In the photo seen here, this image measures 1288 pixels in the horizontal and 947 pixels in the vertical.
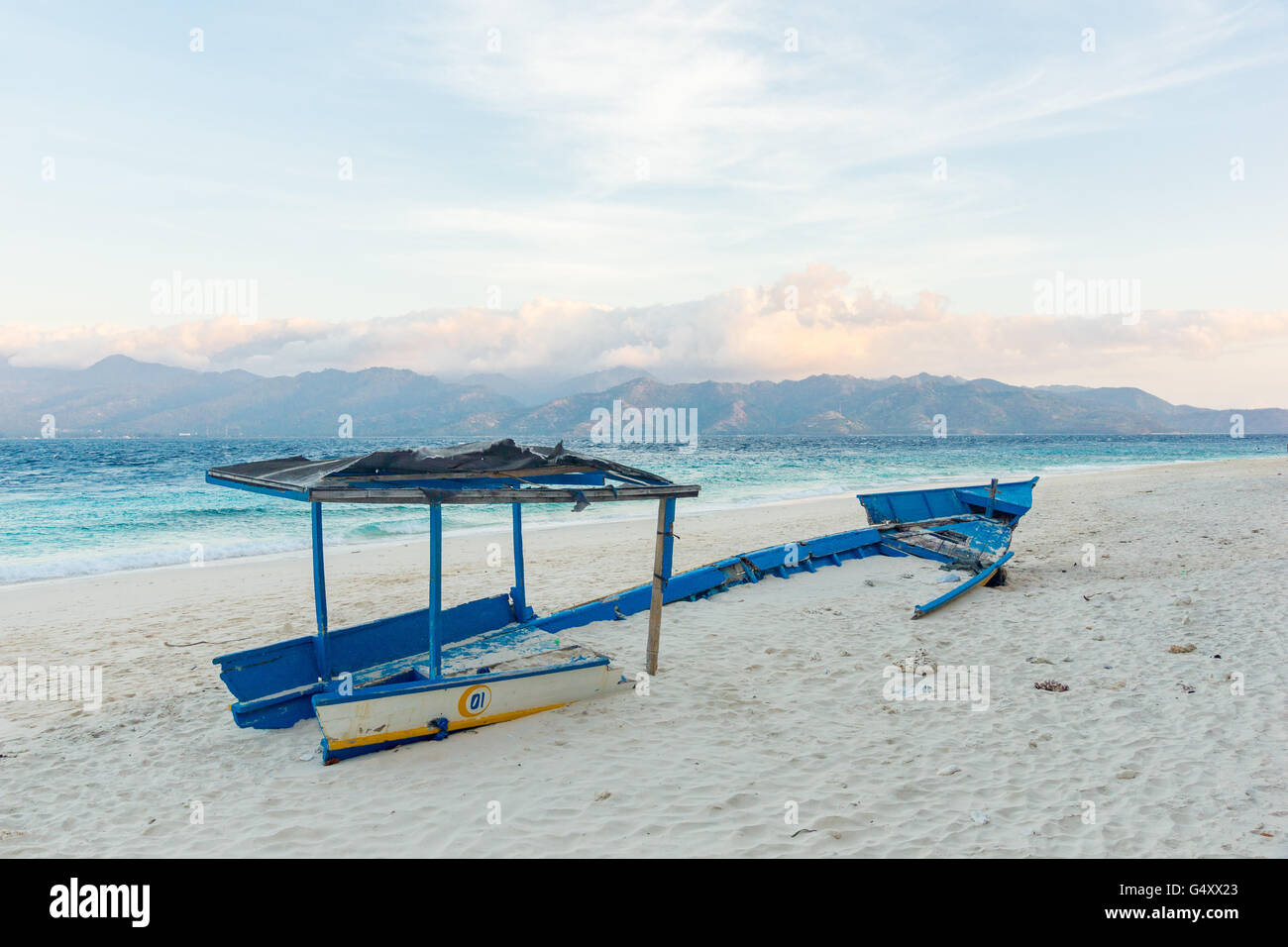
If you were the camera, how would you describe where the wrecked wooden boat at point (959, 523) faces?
facing away from the viewer and to the right of the viewer

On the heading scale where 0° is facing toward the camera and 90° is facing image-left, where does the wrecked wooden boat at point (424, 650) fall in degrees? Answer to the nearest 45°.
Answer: approximately 225°
